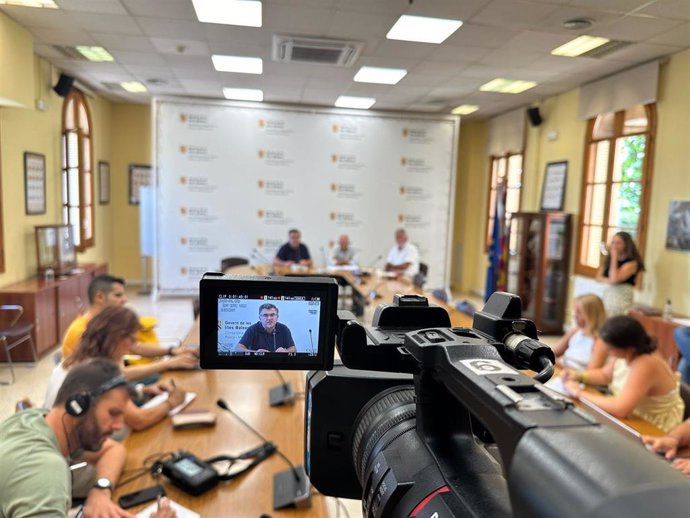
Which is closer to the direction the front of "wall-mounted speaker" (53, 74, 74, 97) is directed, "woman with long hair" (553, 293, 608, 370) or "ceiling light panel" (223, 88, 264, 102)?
the woman with long hair

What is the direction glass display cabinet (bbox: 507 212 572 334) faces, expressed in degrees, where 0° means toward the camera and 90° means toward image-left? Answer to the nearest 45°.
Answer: approximately 45°

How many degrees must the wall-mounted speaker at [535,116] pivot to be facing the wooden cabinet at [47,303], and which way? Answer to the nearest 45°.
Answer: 0° — it already faces it

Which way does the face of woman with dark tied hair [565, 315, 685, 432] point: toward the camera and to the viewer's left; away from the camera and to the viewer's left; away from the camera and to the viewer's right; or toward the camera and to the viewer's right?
away from the camera and to the viewer's left

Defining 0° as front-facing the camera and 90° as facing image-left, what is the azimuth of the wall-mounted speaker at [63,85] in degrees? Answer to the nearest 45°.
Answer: approximately 315°

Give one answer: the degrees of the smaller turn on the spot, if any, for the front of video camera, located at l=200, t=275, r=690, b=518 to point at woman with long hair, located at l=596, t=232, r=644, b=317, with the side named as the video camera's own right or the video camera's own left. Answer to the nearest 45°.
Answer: approximately 45° to the video camera's own right

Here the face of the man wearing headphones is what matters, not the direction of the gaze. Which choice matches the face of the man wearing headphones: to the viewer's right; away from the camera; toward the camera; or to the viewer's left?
to the viewer's right

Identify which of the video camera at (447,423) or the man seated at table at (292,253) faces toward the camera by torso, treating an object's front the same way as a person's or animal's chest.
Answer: the man seated at table

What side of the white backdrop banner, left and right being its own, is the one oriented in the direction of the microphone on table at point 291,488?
front

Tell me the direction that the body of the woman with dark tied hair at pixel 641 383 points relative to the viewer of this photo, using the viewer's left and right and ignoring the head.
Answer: facing to the left of the viewer

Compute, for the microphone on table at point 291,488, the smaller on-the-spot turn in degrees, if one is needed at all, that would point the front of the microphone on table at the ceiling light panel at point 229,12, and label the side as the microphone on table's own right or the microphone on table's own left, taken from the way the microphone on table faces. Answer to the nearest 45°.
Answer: approximately 90° to the microphone on table's own right

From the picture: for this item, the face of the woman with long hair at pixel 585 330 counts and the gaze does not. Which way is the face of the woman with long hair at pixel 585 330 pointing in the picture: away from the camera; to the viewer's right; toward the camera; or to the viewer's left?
to the viewer's left

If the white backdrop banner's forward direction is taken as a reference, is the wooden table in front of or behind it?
in front

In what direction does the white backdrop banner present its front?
toward the camera

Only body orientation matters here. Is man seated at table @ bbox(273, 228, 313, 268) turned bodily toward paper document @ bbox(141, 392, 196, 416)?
yes

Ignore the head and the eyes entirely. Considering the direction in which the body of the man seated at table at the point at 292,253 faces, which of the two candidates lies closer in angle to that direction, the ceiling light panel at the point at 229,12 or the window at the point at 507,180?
the ceiling light panel

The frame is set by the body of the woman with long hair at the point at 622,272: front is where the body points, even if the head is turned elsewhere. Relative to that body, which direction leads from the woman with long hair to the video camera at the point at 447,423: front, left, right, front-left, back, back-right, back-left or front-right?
front-left

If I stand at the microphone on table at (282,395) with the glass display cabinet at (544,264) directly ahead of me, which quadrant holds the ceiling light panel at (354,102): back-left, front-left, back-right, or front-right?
front-left
